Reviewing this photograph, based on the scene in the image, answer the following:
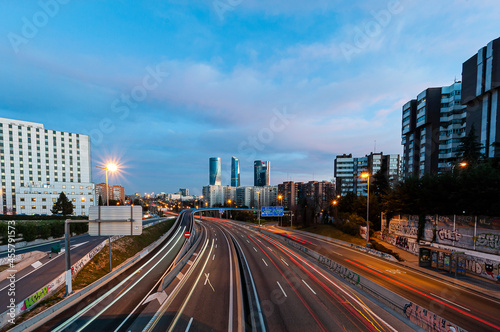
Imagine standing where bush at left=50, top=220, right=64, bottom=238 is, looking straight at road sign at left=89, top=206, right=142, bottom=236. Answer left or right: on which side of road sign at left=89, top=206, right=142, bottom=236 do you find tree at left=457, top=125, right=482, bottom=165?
left

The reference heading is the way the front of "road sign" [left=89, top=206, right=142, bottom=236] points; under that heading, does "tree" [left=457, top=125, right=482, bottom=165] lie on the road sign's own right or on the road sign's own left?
on the road sign's own right

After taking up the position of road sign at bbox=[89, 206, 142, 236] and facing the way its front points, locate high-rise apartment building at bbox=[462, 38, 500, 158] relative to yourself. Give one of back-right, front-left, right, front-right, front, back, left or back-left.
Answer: right

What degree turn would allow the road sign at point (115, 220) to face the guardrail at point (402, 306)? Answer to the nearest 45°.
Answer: approximately 135° to its right

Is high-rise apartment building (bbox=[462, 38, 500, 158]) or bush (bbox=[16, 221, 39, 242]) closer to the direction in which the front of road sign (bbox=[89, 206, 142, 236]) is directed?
the bush

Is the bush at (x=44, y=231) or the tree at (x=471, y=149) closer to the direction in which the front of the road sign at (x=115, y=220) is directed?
the bush

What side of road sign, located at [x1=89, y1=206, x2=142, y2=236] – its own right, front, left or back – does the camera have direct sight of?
back

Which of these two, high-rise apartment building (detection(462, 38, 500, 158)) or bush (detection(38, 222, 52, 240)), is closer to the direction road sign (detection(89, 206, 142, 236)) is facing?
the bush
